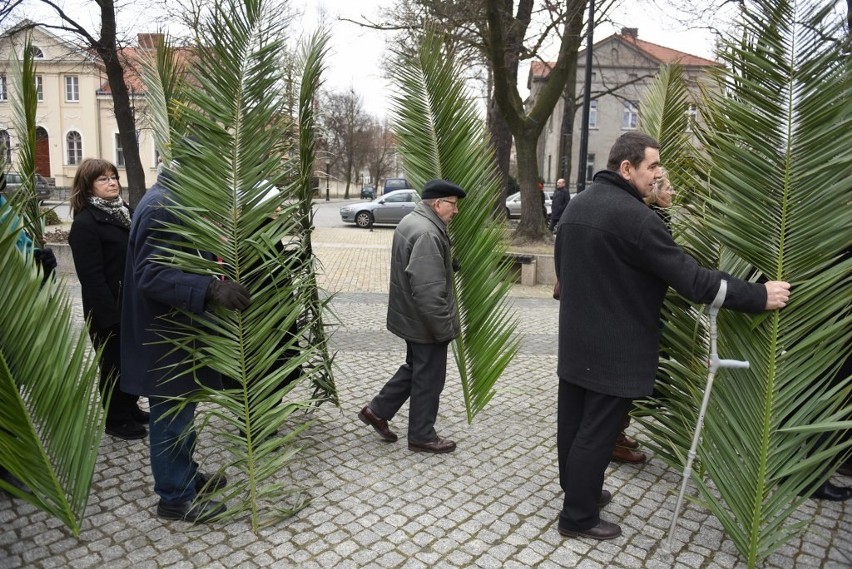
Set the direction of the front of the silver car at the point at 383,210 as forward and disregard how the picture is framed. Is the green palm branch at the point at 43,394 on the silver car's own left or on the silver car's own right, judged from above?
on the silver car's own left

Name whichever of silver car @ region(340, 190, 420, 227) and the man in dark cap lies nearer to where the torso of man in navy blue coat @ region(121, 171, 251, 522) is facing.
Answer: the man in dark cap

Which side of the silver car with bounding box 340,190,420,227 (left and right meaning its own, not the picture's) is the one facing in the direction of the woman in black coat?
left

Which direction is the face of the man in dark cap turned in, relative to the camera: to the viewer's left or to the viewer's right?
to the viewer's right

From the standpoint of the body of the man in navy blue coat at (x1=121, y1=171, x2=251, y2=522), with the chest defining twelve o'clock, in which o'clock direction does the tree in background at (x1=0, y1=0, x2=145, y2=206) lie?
The tree in background is roughly at 9 o'clock from the man in navy blue coat.

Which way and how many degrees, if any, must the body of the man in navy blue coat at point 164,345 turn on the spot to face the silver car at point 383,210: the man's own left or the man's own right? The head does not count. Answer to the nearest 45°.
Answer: approximately 90° to the man's own left

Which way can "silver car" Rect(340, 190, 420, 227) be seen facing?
to the viewer's left

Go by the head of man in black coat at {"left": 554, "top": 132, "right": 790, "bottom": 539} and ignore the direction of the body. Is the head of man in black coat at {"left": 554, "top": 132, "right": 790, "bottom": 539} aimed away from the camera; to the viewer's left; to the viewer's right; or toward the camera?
to the viewer's right

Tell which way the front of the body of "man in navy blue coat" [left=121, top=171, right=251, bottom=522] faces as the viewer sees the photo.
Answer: to the viewer's right
